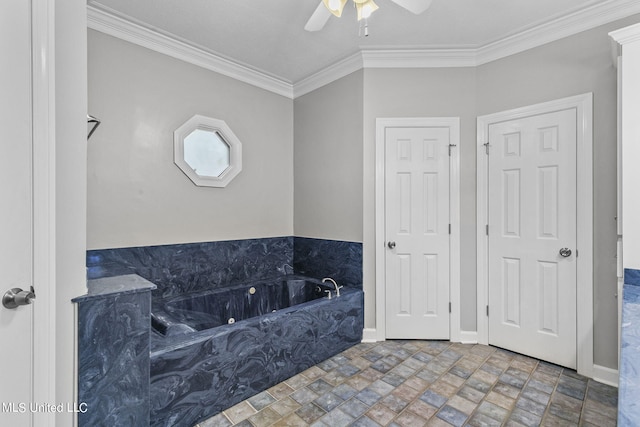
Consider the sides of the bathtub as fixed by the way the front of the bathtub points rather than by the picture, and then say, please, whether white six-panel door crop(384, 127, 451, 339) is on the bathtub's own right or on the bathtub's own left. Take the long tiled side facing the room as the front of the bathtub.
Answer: on the bathtub's own left

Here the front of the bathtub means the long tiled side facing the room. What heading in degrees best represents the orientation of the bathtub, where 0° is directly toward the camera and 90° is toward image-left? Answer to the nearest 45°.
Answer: approximately 315°

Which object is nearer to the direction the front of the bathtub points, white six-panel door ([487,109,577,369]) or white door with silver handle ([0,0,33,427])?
the white six-panel door

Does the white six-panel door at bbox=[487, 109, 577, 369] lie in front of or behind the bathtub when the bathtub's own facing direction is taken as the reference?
in front

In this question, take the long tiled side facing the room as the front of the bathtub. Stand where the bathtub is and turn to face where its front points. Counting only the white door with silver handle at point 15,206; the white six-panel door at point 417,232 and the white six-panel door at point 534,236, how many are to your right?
1

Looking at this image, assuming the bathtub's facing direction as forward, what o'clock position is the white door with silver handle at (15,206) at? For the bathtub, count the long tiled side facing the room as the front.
The white door with silver handle is roughly at 3 o'clock from the bathtub.
